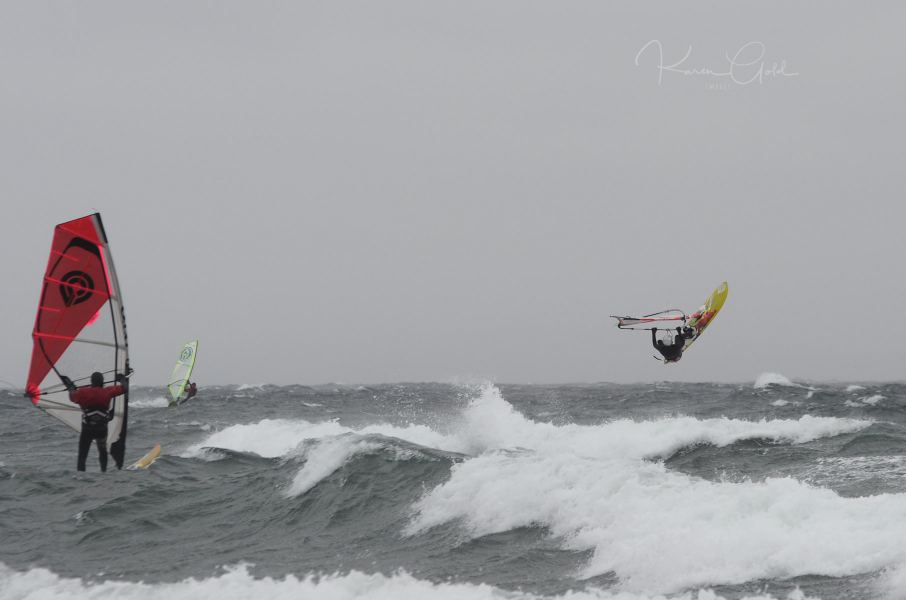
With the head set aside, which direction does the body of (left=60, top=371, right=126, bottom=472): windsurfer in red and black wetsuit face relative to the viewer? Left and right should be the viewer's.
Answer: facing away from the viewer

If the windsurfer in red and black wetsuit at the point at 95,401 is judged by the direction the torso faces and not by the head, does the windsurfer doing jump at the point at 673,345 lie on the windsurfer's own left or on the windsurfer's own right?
on the windsurfer's own right
